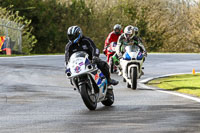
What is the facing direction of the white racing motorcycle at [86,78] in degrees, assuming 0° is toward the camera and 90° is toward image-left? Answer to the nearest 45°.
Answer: approximately 45°

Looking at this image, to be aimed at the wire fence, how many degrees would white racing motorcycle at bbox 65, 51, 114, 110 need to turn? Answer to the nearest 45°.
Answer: approximately 135° to its right

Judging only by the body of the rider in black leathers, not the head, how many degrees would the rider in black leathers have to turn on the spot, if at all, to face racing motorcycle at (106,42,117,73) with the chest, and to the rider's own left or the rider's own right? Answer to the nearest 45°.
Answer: approximately 135° to the rider's own right

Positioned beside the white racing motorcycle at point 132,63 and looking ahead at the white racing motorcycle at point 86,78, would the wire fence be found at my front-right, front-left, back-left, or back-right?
back-right

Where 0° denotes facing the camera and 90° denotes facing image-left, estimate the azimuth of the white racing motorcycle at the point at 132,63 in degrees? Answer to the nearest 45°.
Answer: approximately 0°

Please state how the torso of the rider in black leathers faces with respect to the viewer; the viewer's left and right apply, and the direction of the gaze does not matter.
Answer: facing the viewer and to the left of the viewer

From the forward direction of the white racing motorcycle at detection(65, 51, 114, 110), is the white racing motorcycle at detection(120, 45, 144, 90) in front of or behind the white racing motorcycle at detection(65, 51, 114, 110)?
behind

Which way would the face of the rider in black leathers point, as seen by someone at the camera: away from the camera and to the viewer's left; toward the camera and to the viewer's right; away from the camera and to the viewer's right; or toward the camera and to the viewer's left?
toward the camera and to the viewer's left

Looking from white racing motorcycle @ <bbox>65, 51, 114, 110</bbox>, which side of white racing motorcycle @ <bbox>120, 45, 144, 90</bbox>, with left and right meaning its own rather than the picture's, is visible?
front

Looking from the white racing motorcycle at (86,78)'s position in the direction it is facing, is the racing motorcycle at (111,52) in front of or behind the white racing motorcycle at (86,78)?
behind

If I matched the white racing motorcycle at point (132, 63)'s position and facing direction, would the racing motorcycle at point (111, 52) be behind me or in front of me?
behind
